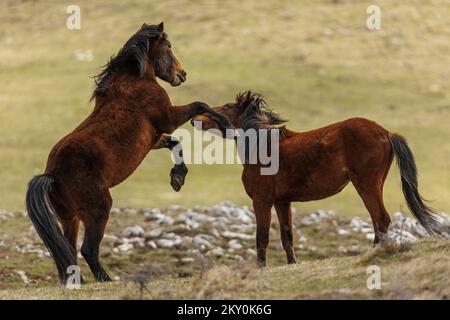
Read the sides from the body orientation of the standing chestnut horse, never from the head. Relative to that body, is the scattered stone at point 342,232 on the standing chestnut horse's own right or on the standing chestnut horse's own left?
on the standing chestnut horse's own right

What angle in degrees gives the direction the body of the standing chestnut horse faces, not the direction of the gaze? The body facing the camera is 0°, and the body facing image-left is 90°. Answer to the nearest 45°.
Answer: approximately 90°

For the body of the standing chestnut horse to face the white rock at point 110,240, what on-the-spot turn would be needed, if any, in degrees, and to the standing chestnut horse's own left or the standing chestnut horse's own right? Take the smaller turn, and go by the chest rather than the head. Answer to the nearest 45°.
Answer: approximately 45° to the standing chestnut horse's own right

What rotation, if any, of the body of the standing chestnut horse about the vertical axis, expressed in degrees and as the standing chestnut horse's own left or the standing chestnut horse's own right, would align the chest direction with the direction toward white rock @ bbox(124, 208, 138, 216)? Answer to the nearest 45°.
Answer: approximately 45° to the standing chestnut horse's own right

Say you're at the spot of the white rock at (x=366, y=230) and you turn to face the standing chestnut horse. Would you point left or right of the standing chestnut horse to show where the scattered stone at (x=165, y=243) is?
right

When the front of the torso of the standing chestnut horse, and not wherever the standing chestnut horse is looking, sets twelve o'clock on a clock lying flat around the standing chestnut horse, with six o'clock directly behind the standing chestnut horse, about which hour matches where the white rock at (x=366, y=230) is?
The white rock is roughly at 3 o'clock from the standing chestnut horse.

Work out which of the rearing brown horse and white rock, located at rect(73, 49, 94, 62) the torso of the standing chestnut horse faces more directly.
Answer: the rearing brown horse

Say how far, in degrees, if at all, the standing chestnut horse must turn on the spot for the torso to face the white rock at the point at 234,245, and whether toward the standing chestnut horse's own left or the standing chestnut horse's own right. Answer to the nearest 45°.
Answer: approximately 90° to the standing chestnut horse's own right
